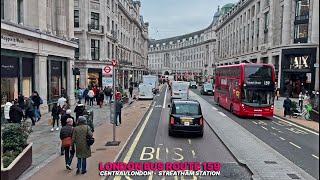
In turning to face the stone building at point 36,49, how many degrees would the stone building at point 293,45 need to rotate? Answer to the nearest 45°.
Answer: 0° — it already faces it

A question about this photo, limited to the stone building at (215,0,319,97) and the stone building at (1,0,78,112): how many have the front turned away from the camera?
0

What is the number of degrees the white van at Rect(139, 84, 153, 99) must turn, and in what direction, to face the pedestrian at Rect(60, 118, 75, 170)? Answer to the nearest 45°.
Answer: approximately 180°

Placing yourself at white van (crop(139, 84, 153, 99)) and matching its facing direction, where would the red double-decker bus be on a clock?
The red double-decker bus is roughly at 5 o'clock from the white van.

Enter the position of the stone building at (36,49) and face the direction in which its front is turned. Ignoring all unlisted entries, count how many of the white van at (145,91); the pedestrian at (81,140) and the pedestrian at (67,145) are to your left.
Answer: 1

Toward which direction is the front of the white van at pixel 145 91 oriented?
away from the camera

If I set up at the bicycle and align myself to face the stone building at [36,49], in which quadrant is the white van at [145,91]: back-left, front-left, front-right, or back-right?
front-right

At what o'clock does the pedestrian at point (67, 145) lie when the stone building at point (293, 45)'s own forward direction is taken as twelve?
The pedestrian is roughly at 11 o'clock from the stone building.

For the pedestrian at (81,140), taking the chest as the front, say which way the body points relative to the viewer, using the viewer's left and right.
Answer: facing away from the viewer

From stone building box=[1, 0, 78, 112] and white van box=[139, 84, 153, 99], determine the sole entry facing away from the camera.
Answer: the white van

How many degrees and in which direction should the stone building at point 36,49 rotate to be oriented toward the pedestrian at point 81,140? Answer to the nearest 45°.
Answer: approximately 45° to its right

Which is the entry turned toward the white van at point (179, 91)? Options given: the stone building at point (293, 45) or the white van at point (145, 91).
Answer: the stone building

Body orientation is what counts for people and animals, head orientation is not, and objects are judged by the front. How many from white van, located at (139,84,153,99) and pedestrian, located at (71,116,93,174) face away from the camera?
2

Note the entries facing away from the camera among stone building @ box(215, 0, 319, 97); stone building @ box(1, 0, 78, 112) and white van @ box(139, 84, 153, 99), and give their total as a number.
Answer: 1

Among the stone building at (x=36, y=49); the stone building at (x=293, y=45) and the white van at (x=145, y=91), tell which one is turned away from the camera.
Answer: the white van

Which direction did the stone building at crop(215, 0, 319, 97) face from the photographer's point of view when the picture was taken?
facing the viewer and to the left of the viewer

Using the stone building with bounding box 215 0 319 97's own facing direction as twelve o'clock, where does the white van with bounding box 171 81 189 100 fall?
The white van is roughly at 12 o'clock from the stone building.
